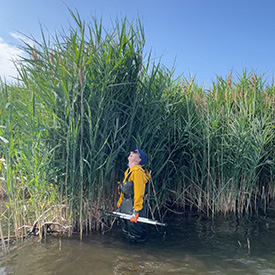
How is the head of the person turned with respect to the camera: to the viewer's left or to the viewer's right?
to the viewer's left

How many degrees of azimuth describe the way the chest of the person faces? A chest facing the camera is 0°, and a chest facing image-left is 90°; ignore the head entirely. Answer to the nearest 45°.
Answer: approximately 45°
